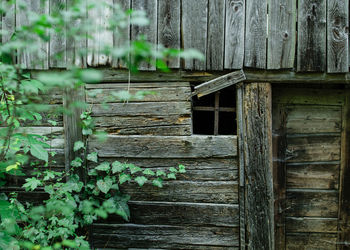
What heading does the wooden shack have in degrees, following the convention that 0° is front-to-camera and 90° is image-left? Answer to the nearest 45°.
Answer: approximately 0°
